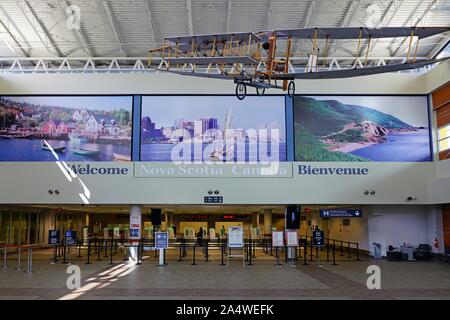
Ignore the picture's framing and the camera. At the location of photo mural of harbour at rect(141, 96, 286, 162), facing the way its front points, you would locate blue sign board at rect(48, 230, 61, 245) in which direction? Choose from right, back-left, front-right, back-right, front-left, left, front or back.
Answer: right

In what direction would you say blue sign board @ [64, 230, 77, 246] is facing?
toward the camera

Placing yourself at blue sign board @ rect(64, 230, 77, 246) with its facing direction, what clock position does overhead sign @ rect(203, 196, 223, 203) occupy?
The overhead sign is roughly at 9 o'clock from the blue sign board.

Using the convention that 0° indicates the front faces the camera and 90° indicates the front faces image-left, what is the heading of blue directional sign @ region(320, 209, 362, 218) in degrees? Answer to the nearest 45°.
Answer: approximately 0°

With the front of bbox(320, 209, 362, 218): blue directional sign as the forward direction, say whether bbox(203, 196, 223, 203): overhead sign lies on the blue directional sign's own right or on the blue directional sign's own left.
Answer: on the blue directional sign's own right

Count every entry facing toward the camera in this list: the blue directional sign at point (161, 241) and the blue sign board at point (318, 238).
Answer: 2

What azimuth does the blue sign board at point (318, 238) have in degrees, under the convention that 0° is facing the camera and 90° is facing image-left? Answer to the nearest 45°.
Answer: approximately 0°

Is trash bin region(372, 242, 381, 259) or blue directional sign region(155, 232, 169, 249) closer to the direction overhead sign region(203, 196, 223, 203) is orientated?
the blue directional sign

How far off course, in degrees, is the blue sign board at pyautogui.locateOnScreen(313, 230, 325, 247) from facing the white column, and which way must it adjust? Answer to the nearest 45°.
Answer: approximately 90° to its right

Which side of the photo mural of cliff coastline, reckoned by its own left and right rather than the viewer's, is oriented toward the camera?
front
